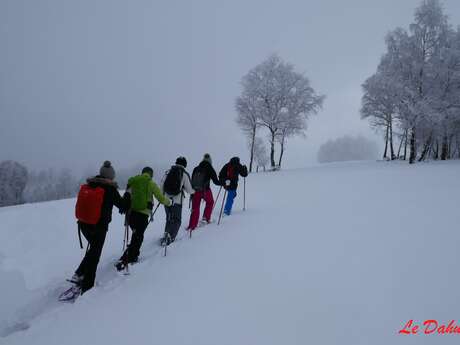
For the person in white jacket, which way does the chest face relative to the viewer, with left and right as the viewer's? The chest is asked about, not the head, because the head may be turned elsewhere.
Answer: facing away from the viewer and to the right of the viewer

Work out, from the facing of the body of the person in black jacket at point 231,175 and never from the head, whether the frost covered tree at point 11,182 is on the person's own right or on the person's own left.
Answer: on the person's own left

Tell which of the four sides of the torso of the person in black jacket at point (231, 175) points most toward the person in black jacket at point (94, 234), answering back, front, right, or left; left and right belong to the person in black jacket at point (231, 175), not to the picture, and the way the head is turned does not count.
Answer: back

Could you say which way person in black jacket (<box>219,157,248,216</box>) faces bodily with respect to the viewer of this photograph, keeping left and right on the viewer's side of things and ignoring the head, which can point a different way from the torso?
facing away from the viewer and to the right of the viewer

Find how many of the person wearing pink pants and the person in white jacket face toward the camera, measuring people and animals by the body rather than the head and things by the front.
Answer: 0

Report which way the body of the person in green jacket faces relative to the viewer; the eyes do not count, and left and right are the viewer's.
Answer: facing away from the viewer and to the right of the viewer

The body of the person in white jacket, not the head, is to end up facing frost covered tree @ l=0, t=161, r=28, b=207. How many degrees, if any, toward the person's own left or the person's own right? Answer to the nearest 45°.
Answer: approximately 90° to the person's own left

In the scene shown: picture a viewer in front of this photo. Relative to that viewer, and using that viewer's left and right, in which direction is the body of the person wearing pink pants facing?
facing away from the viewer and to the right of the viewer

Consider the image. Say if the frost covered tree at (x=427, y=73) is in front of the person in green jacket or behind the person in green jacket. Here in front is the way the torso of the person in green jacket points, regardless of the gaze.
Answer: in front

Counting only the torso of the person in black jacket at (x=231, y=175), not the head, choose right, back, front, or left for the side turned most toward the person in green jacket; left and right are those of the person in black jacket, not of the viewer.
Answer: back

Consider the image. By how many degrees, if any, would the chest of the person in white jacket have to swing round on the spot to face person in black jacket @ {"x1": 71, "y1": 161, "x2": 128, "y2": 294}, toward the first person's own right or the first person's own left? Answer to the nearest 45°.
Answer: approximately 180°

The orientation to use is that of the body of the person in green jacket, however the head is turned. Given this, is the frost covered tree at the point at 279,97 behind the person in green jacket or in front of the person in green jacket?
in front
